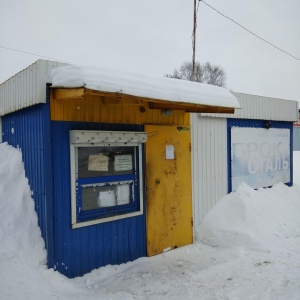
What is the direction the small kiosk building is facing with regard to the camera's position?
facing the viewer and to the right of the viewer

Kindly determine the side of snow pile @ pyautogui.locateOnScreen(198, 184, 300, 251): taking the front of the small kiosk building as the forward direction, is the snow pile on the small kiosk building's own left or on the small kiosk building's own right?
on the small kiosk building's own left
